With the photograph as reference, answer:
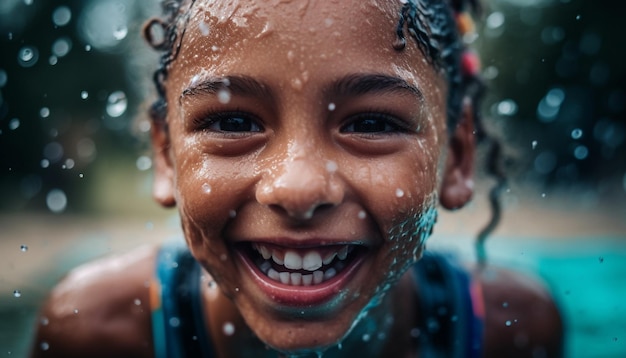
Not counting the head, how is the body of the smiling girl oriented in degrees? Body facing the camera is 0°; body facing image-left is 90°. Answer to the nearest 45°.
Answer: approximately 0°
